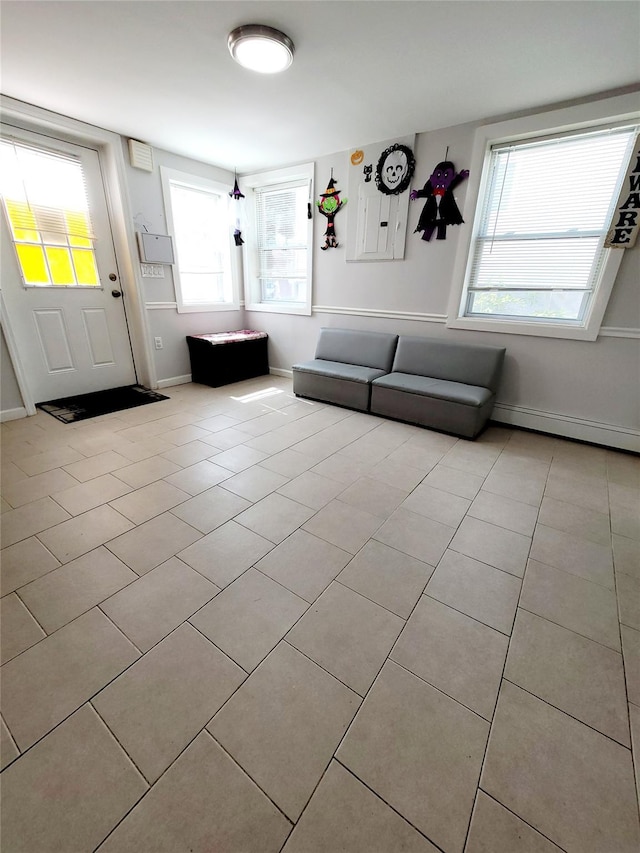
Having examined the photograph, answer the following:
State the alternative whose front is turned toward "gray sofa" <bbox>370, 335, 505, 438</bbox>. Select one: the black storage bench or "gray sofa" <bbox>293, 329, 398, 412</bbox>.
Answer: the black storage bench

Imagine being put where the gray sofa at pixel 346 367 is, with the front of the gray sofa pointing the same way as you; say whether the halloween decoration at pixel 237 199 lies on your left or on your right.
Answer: on your right

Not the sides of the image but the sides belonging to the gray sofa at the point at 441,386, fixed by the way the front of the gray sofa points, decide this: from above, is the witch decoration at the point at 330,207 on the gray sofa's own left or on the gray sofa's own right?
on the gray sofa's own right

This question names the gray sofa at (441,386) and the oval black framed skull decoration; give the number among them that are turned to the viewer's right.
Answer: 0

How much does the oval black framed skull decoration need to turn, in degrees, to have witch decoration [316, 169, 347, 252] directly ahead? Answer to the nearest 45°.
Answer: approximately 90° to its right

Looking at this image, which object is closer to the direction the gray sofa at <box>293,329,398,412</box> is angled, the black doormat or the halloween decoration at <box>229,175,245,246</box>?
the black doormat

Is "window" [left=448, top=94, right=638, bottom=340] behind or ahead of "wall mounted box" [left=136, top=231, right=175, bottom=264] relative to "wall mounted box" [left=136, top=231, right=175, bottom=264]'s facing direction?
ahead

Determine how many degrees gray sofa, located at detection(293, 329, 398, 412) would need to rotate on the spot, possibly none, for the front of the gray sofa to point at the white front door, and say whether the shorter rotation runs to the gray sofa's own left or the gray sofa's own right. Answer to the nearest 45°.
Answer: approximately 45° to the gray sofa's own right

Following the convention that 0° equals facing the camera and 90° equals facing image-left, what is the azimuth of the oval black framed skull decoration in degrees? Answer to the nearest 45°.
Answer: approximately 45°

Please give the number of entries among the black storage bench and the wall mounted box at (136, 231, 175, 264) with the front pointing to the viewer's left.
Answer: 0
